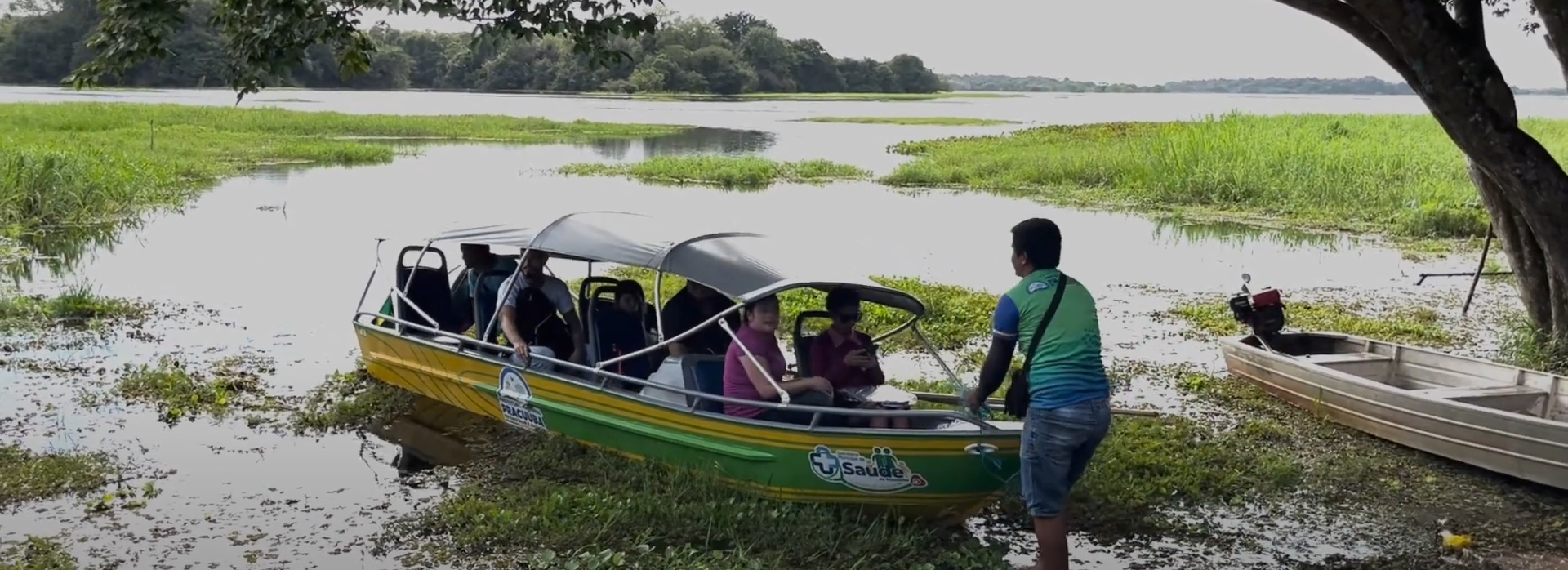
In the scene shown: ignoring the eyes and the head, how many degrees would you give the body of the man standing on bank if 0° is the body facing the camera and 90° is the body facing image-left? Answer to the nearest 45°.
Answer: approximately 135°

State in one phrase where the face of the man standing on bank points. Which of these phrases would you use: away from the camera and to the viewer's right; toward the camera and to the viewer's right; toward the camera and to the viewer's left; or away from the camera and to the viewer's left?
away from the camera and to the viewer's left

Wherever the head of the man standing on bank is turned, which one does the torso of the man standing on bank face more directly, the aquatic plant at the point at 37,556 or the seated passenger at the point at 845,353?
the seated passenger

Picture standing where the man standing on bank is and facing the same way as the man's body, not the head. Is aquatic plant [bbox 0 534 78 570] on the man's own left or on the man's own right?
on the man's own left

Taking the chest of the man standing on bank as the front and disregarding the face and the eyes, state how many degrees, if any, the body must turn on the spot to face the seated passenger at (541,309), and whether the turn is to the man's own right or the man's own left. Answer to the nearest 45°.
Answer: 0° — they already face them

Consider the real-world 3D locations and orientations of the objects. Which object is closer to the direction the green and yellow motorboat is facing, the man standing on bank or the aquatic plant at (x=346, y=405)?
the man standing on bank

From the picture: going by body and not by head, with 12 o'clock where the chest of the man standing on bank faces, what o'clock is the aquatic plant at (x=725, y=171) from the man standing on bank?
The aquatic plant is roughly at 1 o'clock from the man standing on bank.

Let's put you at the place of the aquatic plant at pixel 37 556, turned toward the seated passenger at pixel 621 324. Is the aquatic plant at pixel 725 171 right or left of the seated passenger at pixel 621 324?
left

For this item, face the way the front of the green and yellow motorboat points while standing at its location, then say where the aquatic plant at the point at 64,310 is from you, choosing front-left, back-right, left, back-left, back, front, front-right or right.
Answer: back

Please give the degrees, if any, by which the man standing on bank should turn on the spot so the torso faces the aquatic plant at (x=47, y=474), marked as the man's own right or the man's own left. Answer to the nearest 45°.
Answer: approximately 45° to the man's own left
